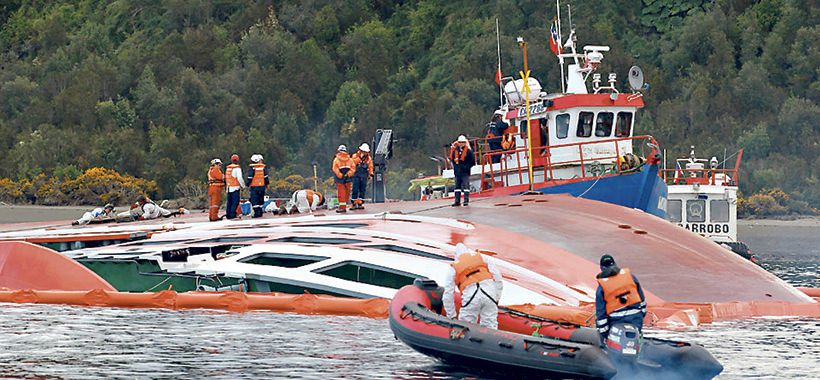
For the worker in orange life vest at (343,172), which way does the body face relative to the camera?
toward the camera

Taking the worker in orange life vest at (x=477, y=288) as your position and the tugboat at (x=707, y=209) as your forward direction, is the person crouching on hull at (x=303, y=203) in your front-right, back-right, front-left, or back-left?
front-left

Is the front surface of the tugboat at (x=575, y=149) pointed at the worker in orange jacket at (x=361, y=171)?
no

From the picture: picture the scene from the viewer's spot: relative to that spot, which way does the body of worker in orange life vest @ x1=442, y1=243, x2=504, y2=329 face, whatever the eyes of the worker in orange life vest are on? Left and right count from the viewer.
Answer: facing away from the viewer

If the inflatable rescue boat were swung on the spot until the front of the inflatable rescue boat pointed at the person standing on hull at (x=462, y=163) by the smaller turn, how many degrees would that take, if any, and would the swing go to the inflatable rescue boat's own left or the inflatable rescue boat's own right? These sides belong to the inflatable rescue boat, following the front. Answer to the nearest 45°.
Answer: approximately 45° to the inflatable rescue boat's own right

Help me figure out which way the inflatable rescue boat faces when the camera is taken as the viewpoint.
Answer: facing away from the viewer and to the left of the viewer

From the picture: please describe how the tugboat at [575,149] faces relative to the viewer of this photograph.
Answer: facing the viewer and to the right of the viewer

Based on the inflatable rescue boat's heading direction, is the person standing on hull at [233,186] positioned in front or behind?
in front
